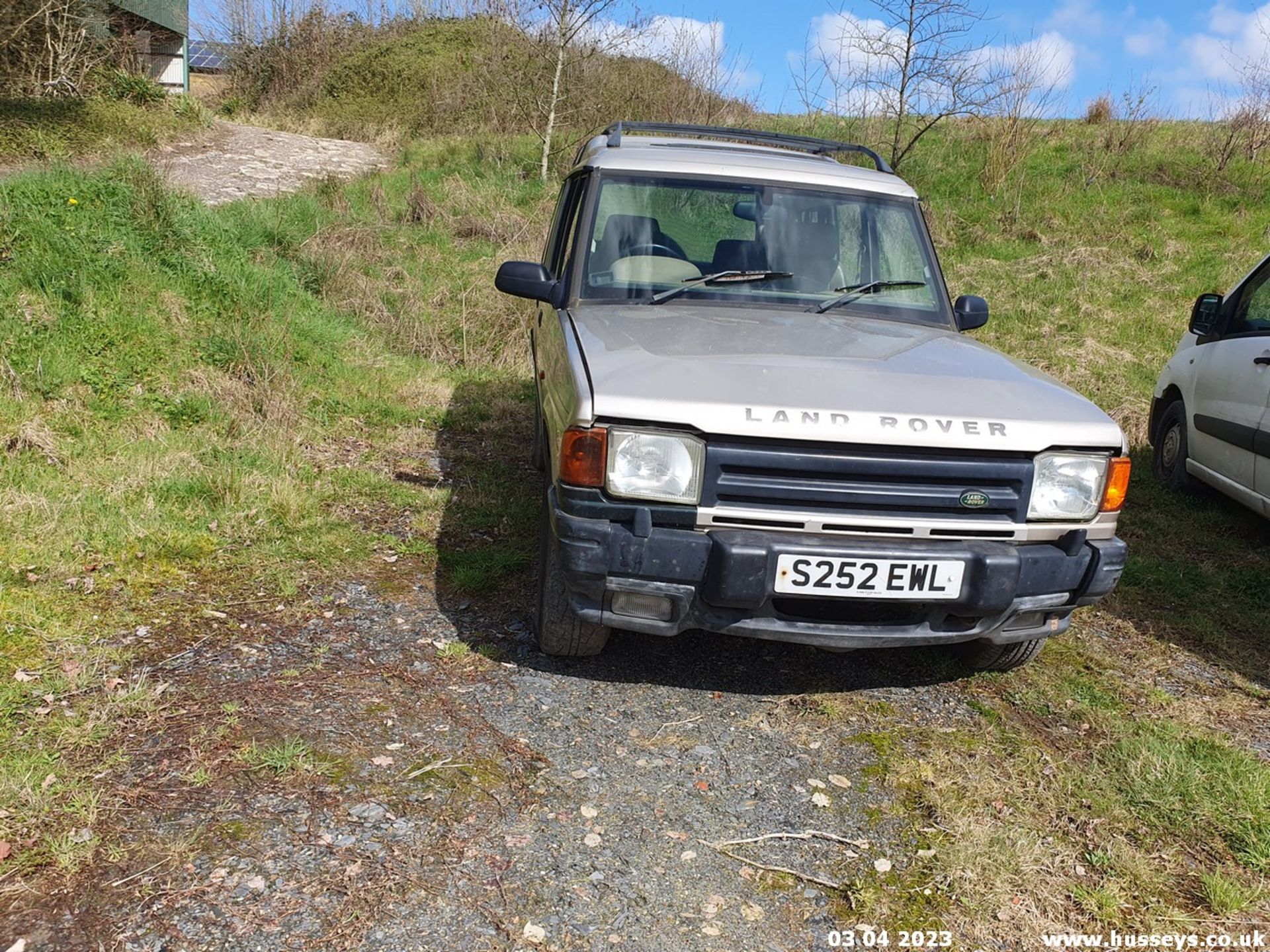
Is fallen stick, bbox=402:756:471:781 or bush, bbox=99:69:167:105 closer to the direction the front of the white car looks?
the bush

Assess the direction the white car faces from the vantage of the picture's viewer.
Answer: facing away from the viewer and to the left of the viewer

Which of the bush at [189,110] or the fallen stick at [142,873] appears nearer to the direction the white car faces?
the bush

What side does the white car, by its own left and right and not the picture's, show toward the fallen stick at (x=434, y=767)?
left

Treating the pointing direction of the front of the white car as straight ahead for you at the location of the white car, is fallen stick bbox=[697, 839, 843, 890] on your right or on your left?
on your left

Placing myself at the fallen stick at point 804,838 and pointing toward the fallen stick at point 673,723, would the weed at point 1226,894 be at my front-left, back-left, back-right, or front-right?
back-right

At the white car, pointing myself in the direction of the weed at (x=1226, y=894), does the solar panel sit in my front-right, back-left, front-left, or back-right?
back-right

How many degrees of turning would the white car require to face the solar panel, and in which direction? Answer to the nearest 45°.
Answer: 0° — it already faces it

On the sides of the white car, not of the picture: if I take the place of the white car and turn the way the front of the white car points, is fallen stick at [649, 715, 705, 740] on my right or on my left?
on my left

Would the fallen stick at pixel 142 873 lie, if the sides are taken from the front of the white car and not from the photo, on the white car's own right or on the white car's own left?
on the white car's own left

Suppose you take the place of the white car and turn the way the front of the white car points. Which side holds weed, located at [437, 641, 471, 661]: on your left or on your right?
on your left
